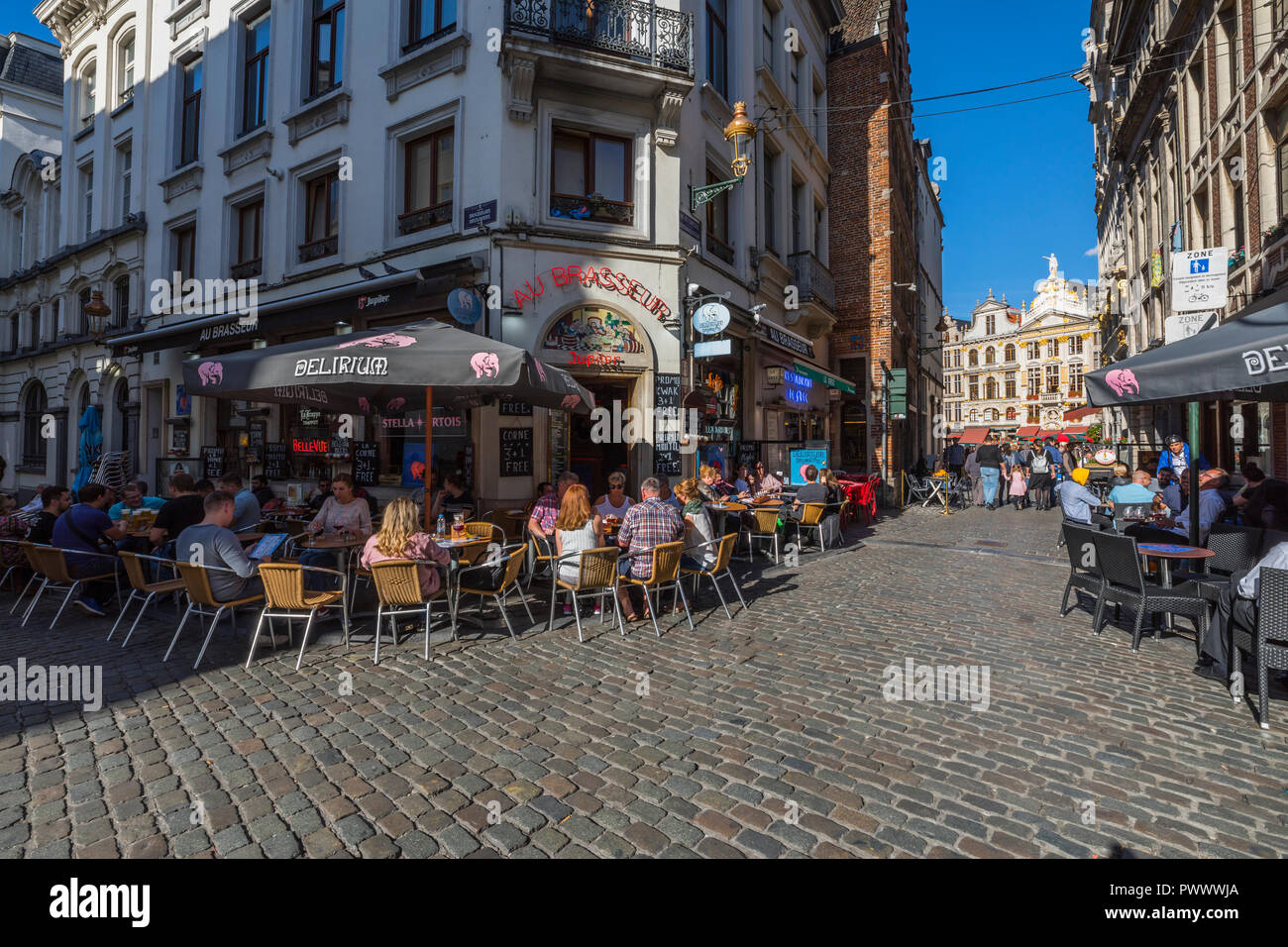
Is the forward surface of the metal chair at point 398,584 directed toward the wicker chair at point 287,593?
no

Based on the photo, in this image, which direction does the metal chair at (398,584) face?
away from the camera

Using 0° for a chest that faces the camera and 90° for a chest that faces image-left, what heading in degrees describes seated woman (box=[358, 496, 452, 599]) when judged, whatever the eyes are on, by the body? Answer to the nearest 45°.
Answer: approximately 180°

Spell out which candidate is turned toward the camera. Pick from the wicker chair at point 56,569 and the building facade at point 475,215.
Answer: the building facade

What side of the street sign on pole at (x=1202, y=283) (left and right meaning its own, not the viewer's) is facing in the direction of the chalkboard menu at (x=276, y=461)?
right

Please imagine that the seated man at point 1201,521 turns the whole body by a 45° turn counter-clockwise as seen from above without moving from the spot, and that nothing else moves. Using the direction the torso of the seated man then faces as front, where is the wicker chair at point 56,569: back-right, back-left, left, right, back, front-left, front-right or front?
front

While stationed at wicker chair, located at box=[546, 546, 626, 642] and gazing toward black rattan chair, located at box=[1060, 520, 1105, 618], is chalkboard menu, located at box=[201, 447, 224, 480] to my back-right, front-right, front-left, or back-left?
back-left

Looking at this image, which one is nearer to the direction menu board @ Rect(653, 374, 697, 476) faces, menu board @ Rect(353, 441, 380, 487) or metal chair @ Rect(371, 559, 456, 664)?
the metal chair

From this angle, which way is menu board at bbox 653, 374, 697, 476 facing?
toward the camera

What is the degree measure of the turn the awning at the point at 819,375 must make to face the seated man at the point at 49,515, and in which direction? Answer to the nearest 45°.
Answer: approximately 90° to its right

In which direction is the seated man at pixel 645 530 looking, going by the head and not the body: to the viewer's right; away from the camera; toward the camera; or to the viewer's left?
away from the camera

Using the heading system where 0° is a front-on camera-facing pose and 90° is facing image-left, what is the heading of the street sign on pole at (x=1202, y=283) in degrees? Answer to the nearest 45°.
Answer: approximately 0°

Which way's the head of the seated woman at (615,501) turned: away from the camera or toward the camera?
toward the camera

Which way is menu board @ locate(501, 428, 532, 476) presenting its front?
toward the camera

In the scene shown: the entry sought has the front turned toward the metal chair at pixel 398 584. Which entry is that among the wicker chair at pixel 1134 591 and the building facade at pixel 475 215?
the building facade
